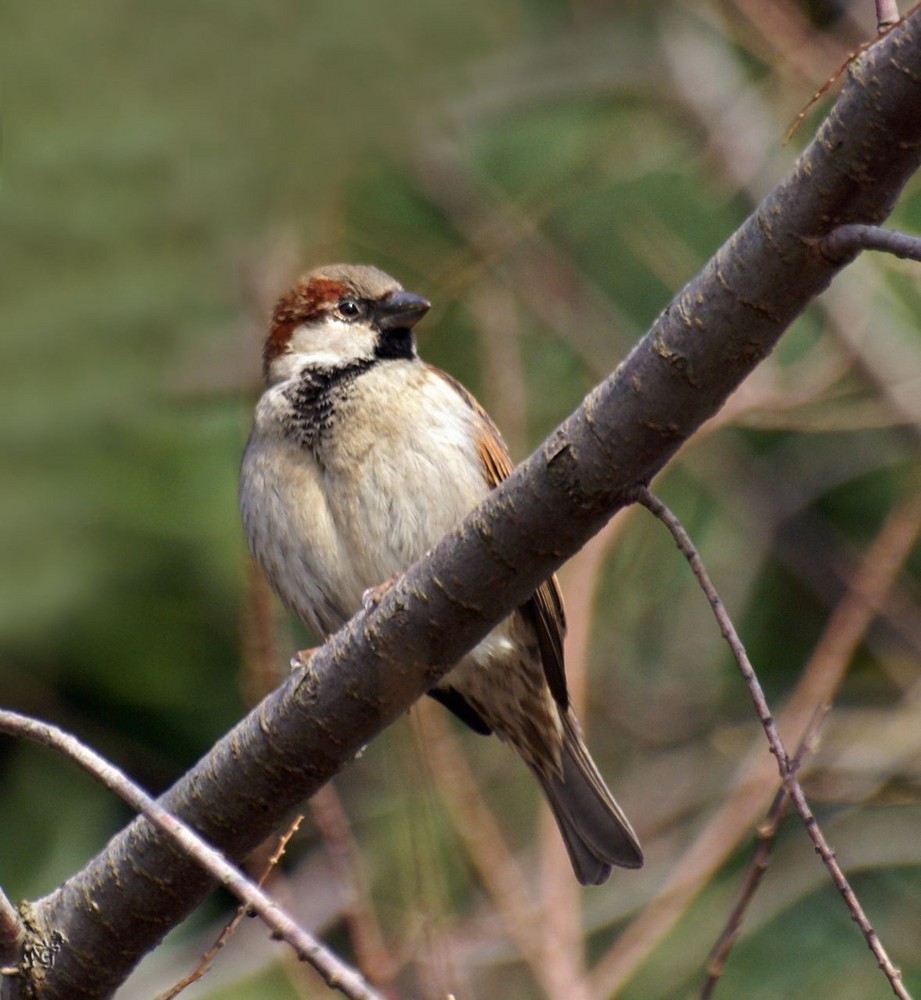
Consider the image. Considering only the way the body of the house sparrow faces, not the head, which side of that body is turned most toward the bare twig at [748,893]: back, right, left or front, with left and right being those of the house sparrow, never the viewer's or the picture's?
left

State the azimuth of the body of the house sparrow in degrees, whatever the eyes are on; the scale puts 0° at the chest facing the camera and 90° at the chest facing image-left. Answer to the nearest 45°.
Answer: approximately 45°
